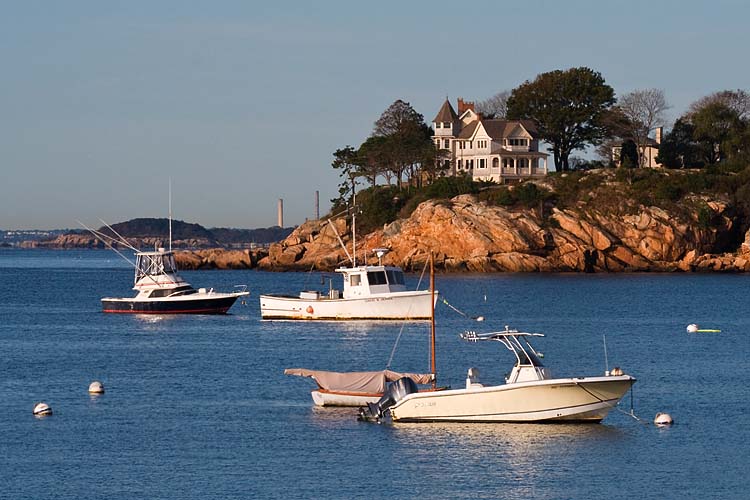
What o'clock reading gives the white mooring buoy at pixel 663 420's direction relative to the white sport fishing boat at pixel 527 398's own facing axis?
The white mooring buoy is roughly at 11 o'clock from the white sport fishing boat.

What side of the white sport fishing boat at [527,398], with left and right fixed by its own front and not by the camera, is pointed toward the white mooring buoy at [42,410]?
back

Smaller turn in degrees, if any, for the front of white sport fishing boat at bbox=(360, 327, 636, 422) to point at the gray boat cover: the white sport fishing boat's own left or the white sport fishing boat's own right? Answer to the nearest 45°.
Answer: approximately 135° to the white sport fishing boat's own left

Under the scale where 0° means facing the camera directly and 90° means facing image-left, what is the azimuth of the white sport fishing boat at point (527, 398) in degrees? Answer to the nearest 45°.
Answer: approximately 270°
